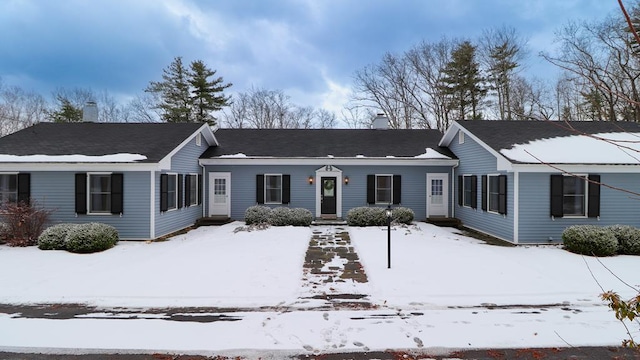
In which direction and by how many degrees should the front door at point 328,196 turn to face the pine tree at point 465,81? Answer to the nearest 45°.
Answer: approximately 135° to its left

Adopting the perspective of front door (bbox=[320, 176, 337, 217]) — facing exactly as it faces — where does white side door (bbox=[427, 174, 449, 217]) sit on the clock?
The white side door is roughly at 9 o'clock from the front door.

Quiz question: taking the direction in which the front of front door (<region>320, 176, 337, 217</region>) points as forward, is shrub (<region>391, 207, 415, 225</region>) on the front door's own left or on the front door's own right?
on the front door's own left

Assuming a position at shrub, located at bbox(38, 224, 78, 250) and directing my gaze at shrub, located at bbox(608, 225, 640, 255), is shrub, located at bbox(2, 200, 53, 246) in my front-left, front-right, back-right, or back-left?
back-left

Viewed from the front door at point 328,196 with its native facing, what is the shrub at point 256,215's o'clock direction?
The shrub is roughly at 2 o'clock from the front door.

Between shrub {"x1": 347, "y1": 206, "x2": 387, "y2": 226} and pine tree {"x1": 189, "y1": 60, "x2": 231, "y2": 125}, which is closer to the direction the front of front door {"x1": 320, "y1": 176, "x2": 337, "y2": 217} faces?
the shrub

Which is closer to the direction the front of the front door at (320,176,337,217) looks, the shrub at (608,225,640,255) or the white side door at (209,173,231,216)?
the shrub

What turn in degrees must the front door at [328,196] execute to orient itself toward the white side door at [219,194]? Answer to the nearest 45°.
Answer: approximately 90° to its right

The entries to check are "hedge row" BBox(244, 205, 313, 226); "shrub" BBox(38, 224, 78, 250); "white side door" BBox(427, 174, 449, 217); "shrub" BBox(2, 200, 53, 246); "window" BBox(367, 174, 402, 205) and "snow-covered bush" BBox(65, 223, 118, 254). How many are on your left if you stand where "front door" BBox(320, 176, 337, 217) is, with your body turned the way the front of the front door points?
2

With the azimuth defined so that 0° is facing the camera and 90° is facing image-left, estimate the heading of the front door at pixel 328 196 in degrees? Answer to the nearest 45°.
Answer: approximately 0°

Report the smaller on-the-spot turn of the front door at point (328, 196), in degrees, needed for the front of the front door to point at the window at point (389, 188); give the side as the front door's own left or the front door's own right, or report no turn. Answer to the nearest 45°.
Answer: approximately 90° to the front door's own left

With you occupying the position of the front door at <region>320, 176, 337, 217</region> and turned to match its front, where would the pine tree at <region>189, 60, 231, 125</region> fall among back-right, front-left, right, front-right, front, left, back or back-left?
back-right

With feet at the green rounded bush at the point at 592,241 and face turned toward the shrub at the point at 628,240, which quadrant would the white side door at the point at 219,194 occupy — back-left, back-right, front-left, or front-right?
back-left

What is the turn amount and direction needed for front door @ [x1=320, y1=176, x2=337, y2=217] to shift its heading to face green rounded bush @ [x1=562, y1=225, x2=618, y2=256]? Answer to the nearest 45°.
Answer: approximately 45° to its left
